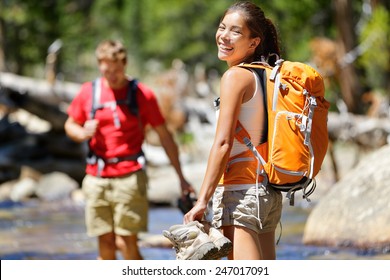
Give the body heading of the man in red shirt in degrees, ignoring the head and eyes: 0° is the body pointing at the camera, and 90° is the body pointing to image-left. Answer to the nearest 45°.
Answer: approximately 0°

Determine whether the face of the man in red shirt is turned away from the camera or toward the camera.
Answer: toward the camera

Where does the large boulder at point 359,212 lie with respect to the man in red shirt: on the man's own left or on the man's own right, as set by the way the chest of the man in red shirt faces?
on the man's own left
